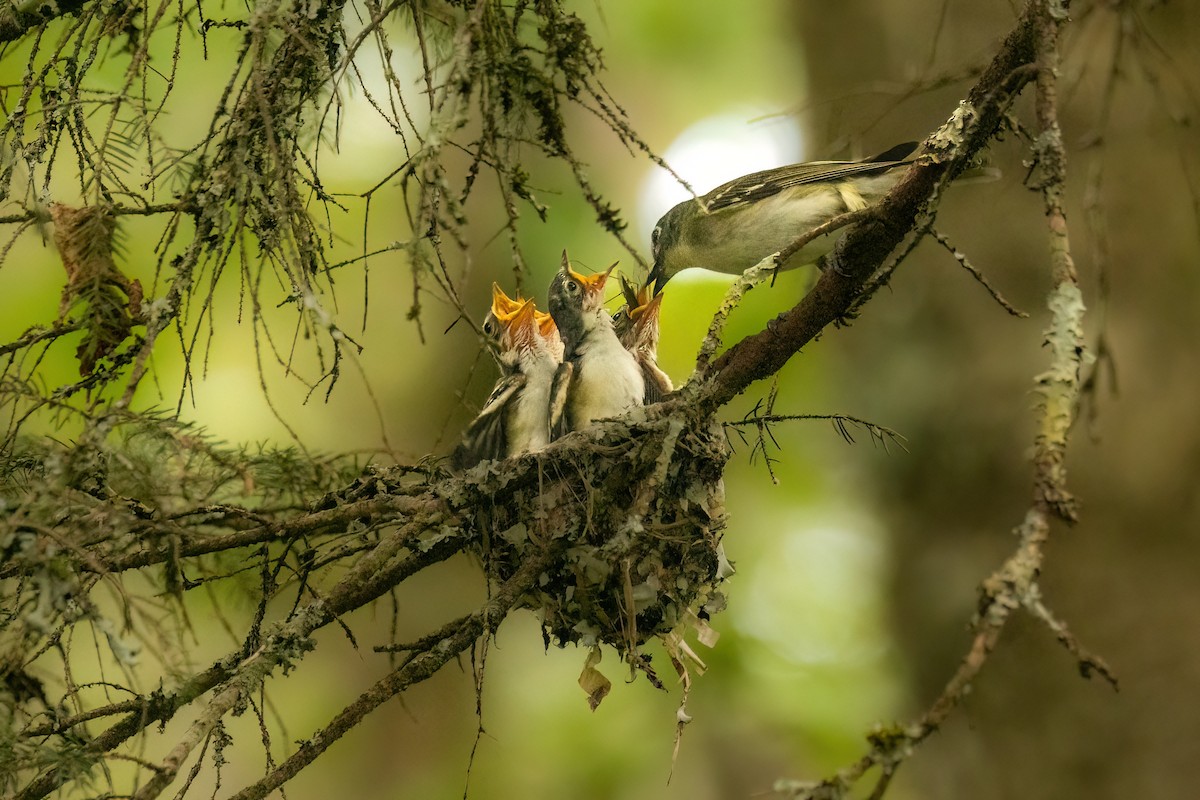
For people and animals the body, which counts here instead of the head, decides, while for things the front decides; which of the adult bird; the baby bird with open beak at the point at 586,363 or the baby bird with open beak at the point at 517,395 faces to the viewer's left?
the adult bird

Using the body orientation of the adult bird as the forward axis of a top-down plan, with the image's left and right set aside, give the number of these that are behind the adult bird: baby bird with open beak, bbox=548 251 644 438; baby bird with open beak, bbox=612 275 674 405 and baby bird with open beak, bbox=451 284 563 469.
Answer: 0

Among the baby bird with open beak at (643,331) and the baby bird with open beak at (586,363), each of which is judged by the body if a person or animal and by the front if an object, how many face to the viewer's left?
0

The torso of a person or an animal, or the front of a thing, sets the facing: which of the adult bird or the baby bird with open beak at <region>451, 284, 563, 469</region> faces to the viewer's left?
the adult bird

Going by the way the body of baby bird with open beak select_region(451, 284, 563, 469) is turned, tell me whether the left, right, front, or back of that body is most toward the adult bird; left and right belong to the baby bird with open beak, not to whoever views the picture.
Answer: front

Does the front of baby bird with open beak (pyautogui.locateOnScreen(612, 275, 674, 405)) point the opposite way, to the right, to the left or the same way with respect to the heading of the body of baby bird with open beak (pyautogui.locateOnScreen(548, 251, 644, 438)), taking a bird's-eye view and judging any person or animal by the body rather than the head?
the same way

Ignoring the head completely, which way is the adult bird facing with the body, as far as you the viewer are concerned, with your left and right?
facing to the left of the viewer

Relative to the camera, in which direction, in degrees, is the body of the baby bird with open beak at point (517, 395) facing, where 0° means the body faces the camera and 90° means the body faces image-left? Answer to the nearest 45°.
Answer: approximately 315°
